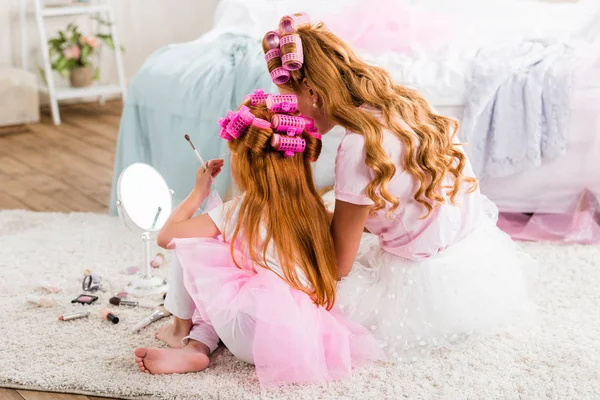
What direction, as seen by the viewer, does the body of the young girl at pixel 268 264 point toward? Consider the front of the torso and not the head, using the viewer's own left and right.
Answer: facing away from the viewer and to the left of the viewer

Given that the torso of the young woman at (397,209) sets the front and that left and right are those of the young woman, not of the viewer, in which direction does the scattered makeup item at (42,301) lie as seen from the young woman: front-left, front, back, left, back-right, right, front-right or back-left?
front-left

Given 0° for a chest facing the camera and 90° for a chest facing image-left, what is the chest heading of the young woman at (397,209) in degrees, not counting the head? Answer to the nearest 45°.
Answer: approximately 135°

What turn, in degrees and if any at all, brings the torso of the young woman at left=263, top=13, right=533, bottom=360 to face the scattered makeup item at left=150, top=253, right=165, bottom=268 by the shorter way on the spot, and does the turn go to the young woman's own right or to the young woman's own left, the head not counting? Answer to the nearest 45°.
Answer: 0° — they already face it

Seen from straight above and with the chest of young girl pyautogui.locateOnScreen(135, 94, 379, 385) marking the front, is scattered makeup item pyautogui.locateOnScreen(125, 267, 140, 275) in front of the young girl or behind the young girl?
in front

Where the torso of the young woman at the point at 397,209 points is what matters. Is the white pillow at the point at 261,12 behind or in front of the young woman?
in front

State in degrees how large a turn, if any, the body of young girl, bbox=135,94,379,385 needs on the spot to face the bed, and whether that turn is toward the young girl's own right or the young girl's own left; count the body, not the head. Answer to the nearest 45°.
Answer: approximately 45° to the young girl's own right

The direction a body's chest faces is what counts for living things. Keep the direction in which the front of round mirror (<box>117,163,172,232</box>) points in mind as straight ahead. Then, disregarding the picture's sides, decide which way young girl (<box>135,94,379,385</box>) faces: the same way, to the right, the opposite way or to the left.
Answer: the opposite way

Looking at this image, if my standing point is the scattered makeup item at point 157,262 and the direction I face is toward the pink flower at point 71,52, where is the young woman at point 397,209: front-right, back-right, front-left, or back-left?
back-right

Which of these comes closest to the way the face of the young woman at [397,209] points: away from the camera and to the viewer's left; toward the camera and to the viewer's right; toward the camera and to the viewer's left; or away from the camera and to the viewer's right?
away from the camera and to the viewer's left

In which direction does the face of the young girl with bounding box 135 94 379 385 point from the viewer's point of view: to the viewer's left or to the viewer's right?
to the viewer's left

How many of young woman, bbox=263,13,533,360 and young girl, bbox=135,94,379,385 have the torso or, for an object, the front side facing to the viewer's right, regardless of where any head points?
0

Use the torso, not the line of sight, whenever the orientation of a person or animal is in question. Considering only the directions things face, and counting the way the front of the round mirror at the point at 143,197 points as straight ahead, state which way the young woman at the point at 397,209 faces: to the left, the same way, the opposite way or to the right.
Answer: the opposite way
